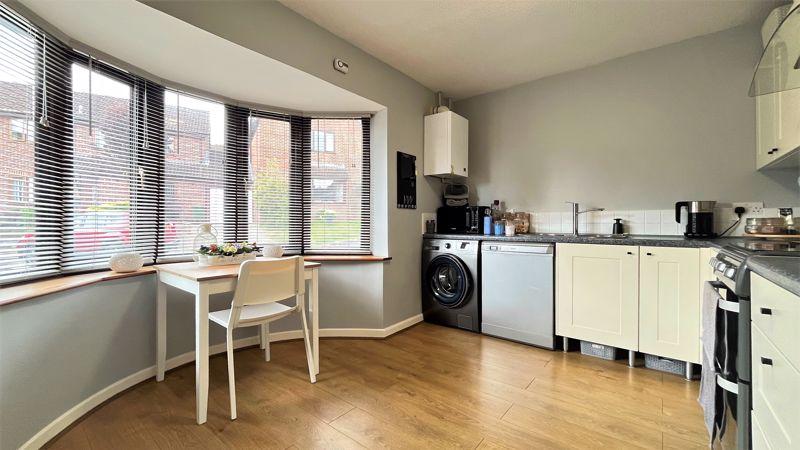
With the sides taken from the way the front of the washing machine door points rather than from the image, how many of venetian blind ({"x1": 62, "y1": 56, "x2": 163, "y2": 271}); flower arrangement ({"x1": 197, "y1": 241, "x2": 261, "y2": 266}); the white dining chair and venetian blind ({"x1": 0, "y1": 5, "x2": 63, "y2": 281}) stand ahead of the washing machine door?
4

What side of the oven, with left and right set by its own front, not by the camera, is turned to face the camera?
left

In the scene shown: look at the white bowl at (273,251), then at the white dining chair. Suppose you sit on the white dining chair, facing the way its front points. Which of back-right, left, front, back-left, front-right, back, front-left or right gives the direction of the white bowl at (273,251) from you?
front-right

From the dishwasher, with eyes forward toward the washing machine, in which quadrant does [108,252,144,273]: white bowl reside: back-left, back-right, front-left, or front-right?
front-left

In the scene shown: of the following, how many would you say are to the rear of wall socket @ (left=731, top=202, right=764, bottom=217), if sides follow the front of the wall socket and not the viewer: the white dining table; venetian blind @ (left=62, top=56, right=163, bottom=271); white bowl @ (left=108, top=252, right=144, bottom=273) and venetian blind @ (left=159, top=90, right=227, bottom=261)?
0

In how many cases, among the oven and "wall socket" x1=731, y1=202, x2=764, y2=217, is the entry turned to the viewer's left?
1

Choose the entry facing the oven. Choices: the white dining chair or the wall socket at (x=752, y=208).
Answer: the wall socket

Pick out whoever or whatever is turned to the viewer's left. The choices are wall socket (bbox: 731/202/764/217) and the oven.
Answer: the oven

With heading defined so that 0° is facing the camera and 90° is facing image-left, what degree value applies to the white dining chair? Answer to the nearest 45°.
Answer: approximately 135°

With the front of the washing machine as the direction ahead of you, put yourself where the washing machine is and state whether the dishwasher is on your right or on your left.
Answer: on your left

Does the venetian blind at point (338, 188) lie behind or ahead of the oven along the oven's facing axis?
ahead

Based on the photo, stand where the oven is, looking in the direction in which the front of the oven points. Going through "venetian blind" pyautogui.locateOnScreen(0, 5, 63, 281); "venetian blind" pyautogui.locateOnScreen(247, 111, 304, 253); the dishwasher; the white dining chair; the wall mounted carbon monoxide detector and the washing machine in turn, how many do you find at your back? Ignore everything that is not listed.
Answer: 0

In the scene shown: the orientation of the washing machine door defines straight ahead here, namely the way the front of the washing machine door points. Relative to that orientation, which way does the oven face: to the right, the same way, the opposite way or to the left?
to the right

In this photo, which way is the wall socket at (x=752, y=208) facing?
toward the camera

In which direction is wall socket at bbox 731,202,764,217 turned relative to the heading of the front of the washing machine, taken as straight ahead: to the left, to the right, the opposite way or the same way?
the same way
